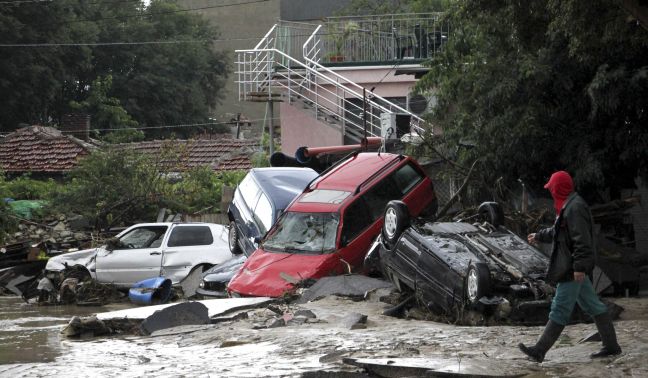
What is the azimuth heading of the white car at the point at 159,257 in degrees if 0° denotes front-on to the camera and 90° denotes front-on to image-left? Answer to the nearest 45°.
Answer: approximately 90°

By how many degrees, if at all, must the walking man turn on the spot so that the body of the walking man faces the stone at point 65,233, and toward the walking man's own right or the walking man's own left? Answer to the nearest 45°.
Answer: approximately 45° to the walking man's own right

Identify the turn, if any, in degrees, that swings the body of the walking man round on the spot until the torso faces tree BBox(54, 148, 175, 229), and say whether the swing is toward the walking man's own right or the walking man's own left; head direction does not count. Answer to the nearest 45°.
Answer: approximately 45° to the walking man's own right

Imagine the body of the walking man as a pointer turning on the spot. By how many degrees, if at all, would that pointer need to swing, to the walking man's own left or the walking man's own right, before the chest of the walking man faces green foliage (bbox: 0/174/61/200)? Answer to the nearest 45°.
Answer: approximately 45° to the walking man's own right

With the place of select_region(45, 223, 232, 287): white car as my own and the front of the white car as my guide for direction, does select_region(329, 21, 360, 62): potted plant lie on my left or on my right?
on my right

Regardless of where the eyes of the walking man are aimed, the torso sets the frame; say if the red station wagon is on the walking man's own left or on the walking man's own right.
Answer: on the walking man's own right

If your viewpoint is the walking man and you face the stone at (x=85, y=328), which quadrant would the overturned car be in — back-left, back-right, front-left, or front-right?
front-right

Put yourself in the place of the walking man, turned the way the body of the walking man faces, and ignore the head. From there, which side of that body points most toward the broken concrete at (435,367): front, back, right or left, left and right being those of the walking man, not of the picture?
front

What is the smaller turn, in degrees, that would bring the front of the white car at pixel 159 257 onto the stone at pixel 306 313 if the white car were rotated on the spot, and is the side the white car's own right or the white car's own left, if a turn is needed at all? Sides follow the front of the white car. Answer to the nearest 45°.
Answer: approximately 90° to the white car's own left

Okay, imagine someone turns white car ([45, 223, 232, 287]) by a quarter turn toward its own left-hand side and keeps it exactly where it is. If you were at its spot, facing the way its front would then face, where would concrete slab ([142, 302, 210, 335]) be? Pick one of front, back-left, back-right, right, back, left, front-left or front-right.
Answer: front

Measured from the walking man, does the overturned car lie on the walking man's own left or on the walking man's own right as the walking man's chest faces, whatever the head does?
on the walking man's own right

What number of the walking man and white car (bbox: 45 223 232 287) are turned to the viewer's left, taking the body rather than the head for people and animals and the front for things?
2

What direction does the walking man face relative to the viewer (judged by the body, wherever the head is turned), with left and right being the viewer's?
facing to the left of the viewer

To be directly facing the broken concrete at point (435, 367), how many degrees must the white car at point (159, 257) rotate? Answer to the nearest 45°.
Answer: approximately 90° to its left

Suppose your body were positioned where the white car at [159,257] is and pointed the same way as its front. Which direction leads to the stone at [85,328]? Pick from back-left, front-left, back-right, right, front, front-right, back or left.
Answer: left

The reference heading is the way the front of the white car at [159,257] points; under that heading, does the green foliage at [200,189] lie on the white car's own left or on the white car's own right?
on the white car's own right

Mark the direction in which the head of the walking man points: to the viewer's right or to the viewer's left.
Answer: to the viewer's left

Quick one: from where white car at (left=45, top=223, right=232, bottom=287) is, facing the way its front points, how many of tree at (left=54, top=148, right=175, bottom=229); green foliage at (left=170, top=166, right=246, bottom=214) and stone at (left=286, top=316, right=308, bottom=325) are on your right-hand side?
2
